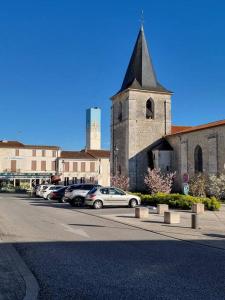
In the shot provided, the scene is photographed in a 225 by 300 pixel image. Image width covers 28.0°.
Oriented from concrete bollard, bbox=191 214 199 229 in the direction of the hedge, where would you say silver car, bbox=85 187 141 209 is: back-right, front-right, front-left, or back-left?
front-left

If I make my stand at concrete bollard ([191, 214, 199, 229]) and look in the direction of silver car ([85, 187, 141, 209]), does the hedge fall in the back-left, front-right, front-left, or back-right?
front-right

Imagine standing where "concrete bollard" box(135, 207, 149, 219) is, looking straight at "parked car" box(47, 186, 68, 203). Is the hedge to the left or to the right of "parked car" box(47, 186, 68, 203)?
right

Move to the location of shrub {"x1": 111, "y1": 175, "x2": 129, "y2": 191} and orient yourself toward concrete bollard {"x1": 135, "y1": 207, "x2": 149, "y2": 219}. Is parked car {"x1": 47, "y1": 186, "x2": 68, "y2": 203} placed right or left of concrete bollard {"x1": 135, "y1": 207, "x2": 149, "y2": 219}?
right
